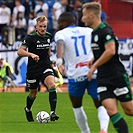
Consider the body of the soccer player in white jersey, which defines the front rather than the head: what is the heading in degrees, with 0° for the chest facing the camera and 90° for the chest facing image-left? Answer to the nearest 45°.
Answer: approximately 135°

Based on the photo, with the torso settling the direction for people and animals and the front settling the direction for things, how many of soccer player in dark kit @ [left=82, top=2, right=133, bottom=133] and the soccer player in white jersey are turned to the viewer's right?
0

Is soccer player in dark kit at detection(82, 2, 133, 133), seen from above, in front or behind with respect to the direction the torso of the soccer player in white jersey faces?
behind

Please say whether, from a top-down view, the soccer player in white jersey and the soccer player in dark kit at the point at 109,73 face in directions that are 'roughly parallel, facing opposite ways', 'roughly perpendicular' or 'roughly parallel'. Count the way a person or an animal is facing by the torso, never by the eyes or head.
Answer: roughly perpendicular

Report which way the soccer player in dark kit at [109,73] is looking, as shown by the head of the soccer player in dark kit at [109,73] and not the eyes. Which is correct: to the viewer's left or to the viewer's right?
to the viewer's left

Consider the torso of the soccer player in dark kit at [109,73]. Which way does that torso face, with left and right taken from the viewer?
facing the viewer and to the left of the viewer
